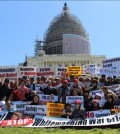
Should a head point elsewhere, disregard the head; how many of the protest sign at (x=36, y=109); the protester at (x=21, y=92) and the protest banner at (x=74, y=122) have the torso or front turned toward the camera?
3

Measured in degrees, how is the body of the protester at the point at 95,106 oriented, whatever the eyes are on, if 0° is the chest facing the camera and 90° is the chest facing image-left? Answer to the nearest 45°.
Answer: approximately 0°

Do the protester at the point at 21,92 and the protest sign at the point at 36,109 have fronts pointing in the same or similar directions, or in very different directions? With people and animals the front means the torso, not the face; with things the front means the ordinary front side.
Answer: same or similar directions

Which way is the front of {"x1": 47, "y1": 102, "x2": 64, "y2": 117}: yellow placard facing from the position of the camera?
facing the viewer

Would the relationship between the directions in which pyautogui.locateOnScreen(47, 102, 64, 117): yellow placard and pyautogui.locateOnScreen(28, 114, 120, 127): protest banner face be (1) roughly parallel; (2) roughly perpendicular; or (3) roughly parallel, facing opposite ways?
roughly parallel

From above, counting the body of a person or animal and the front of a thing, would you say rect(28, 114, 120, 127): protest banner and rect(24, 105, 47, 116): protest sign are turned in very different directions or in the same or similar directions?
same or similar directions

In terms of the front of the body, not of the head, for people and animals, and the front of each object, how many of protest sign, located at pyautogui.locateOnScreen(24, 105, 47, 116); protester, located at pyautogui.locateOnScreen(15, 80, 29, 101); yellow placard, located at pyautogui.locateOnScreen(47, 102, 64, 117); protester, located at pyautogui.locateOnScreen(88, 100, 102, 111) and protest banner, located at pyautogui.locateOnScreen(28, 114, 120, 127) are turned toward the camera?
5

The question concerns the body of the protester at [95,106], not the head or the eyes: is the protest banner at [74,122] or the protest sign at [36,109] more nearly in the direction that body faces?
the protest banner

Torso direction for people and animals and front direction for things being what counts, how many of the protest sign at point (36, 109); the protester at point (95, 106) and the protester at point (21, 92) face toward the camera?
3

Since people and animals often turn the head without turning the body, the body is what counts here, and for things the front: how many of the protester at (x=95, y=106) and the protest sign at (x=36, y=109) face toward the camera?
2

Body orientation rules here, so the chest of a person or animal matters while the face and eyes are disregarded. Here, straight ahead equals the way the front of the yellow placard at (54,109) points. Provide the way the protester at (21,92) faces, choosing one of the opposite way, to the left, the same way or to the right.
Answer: the same way

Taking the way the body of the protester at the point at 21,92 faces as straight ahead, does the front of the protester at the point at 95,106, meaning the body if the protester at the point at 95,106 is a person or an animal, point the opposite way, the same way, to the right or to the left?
the same way

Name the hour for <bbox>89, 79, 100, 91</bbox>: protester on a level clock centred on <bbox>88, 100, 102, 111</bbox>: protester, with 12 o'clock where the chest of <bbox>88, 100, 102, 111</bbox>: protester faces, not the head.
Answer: <bbox>89, 79, 100, 91</bbox>: protester is roughly at 6 o'clock from <bbox>88, 100, 102, 111</bbox>: protester.

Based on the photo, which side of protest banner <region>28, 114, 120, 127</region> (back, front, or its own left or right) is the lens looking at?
front

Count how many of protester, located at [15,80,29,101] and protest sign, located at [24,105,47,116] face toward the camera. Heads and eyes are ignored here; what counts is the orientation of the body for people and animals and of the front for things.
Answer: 2

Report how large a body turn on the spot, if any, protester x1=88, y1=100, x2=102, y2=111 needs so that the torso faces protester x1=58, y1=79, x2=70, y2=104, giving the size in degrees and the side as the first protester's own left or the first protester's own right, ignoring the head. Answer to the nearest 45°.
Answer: approximately 135° to the first protester's own right

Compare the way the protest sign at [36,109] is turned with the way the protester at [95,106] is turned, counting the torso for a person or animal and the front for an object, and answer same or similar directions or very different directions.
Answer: same or similar directions

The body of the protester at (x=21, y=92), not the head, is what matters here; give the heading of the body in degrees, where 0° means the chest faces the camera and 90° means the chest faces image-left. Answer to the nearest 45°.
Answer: approximately 0°

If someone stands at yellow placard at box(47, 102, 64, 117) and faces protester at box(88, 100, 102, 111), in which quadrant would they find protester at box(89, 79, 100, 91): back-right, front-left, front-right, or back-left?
front-left
